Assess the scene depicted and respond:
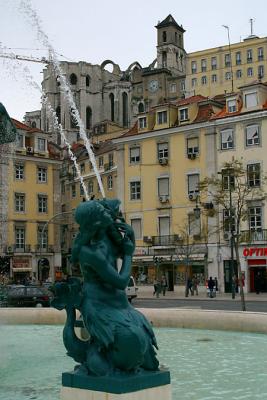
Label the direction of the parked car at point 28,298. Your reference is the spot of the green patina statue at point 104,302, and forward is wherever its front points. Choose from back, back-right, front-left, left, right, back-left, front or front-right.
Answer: left
